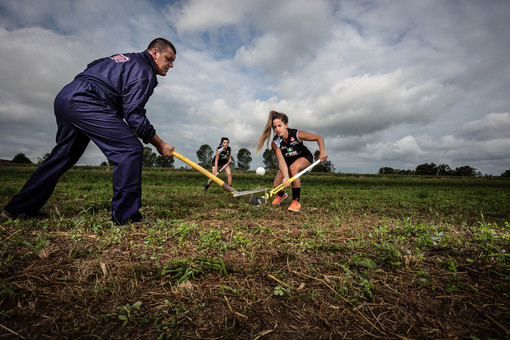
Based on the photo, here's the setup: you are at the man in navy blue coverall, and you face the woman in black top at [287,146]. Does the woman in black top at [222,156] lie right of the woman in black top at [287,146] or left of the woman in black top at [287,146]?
left

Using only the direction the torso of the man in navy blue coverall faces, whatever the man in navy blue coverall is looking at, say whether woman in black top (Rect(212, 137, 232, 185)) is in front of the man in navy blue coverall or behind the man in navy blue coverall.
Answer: in front

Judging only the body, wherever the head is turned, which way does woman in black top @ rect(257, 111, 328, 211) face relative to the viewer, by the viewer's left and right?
facing the viewer and to the left of the viewer

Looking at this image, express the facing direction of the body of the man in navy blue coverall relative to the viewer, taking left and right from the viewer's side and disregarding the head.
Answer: facing away from the viewer and to the right of the viewer

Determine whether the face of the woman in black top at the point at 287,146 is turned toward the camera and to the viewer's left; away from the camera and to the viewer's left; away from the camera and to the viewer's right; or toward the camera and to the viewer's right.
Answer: toward the camera and to the viewer's left
